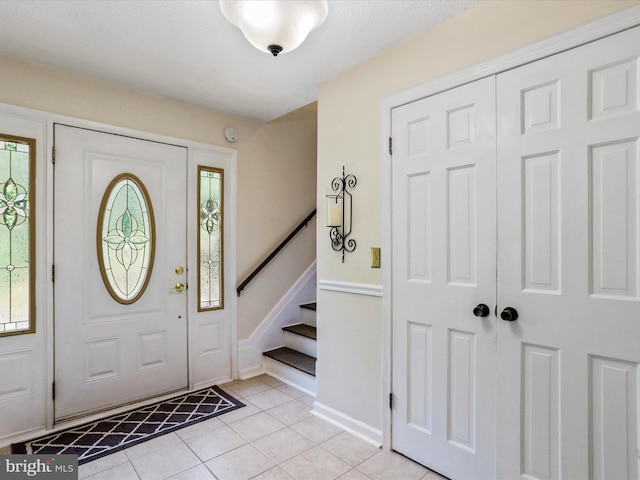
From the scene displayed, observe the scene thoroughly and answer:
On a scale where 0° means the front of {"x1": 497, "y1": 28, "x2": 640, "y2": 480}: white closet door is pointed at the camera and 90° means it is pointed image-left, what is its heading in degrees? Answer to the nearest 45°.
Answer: approximately 45°

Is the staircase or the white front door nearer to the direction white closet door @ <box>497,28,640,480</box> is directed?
the white front door

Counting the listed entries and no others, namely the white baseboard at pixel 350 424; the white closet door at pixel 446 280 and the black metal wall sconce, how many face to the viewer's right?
0

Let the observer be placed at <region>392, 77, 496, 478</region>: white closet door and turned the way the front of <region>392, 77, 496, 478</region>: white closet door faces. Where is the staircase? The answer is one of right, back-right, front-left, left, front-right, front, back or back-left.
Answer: right

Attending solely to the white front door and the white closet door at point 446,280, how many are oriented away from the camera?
0

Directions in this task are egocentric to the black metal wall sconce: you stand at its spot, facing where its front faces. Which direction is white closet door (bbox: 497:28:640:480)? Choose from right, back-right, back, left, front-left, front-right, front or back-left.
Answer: left

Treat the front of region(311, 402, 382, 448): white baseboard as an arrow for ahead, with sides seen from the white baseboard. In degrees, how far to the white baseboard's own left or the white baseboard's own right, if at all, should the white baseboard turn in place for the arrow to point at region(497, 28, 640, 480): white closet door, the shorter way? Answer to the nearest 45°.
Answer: approximately 90° to the white baseboard's own left

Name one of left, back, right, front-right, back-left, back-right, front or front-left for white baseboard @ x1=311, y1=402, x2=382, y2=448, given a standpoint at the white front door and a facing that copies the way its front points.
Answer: front

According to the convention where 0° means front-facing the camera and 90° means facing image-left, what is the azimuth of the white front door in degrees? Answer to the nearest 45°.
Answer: approximately 315°

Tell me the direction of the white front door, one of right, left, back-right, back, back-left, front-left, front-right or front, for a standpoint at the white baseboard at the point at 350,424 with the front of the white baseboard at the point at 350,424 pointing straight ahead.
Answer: front-right

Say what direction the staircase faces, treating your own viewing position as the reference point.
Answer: facing the viewer and to the left of the viewer

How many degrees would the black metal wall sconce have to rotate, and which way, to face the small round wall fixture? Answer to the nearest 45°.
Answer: approximately 90° to its right

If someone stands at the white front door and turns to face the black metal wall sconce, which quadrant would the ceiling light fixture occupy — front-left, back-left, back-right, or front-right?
front-right
